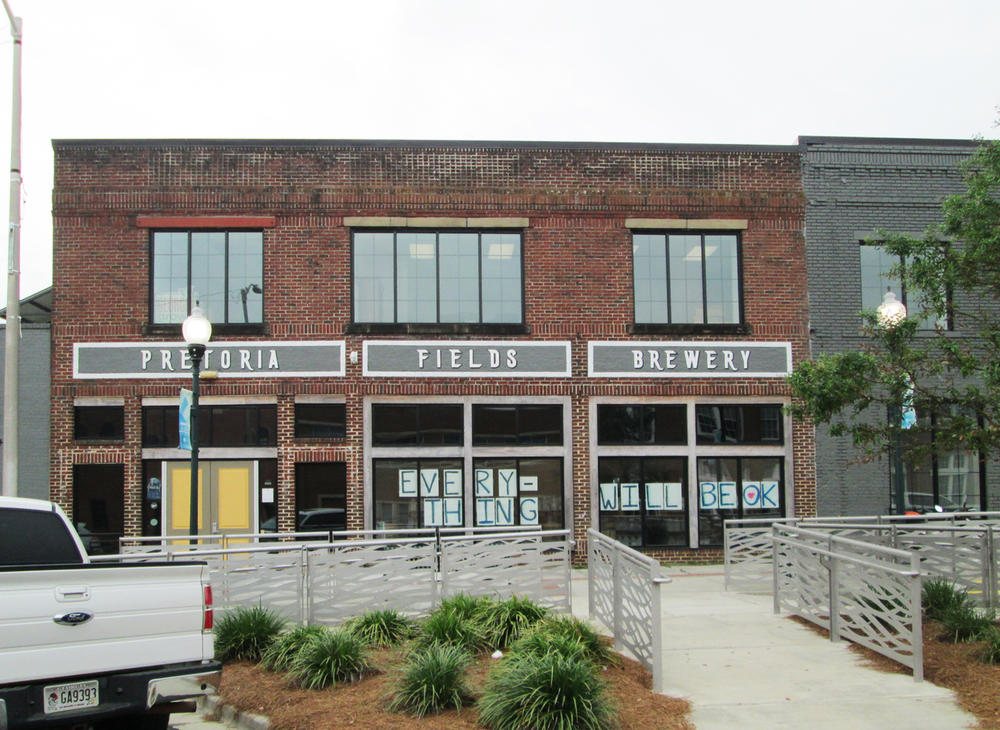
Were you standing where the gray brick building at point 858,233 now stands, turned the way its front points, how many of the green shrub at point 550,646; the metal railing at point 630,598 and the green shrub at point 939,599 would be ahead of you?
3

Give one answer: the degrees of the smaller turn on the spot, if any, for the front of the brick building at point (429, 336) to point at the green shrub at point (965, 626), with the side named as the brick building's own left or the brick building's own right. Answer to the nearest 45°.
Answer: approximately 45° to the brick building's own left

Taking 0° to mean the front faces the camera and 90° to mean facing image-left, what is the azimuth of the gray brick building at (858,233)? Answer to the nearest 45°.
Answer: approximately 0°

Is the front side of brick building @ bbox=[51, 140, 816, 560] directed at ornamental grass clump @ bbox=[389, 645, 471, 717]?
yes

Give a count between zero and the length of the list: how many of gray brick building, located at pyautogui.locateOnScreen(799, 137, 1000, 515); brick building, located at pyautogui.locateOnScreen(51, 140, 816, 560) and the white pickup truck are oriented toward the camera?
2

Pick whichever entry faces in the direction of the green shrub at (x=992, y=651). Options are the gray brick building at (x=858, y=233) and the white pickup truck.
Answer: the gray brick building

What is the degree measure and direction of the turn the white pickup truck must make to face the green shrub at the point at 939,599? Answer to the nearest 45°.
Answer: approximately 135° to its right

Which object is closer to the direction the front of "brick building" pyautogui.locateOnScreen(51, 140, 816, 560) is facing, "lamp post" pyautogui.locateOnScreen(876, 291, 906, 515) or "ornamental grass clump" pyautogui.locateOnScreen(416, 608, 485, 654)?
the ornamental grass clump

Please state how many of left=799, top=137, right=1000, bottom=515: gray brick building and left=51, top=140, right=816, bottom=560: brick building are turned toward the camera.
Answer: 2

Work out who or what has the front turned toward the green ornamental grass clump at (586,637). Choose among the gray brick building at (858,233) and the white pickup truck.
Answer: the gray brick building

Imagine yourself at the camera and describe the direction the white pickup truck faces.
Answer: facing away from the viewer and to the left of the viewer
